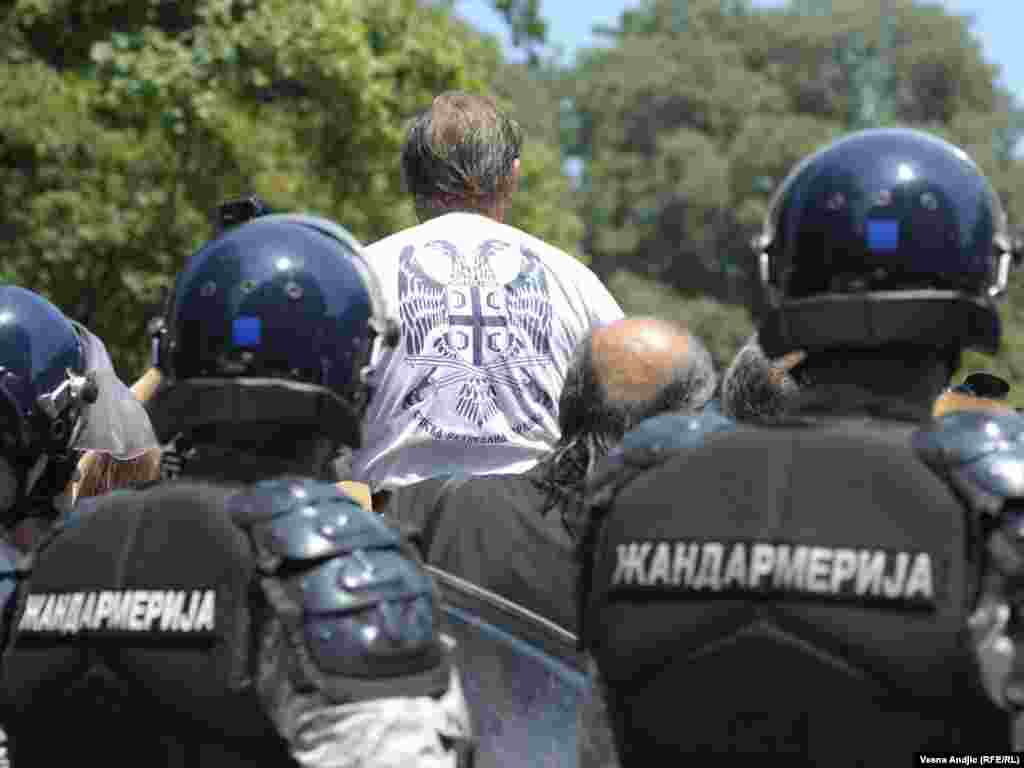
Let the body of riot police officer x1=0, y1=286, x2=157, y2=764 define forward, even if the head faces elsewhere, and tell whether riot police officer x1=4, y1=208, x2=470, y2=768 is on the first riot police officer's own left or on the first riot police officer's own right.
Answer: on the first riot police officer's own right

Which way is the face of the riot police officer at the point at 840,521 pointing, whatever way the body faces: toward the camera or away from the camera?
away from the camera

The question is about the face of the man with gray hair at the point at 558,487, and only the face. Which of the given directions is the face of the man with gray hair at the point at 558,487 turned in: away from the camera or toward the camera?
away from the camera

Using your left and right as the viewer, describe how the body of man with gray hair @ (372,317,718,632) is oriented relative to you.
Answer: facing away from the viewer and to the right of the viewer

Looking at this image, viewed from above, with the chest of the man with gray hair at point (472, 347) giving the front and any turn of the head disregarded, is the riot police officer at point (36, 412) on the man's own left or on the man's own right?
on the man's own left

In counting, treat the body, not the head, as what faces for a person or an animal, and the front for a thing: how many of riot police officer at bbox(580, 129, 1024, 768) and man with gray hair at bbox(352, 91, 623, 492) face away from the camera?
2

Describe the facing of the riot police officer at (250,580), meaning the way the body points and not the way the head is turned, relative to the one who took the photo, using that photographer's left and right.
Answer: facing away from the viewer and to the right of the viewer

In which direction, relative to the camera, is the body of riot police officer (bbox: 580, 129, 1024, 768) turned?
away from the camera

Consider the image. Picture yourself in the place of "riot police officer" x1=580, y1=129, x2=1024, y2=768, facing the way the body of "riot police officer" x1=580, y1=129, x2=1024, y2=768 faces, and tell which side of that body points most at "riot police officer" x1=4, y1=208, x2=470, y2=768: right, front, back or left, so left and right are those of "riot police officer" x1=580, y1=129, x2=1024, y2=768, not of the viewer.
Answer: left

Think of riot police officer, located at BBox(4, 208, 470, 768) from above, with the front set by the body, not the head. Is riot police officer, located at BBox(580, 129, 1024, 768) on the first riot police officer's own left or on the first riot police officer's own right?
on the first riot police officer's own right
